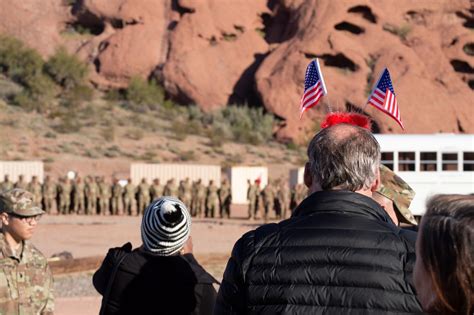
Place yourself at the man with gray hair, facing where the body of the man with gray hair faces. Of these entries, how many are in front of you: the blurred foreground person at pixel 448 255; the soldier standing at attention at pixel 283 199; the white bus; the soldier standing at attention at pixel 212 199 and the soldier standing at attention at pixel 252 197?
4

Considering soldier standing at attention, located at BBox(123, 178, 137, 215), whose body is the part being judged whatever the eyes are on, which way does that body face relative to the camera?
toward the camera

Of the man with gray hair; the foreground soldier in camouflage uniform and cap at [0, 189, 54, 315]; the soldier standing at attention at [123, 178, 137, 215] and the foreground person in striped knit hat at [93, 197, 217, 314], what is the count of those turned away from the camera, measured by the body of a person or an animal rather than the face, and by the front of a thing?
2

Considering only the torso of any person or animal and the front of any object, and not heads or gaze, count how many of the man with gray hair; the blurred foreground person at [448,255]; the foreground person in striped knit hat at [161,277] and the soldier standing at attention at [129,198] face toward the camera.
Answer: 1

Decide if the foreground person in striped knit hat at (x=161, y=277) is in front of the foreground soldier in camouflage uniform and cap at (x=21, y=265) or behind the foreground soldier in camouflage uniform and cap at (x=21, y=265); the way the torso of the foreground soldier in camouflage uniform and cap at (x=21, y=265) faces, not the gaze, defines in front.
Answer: in front

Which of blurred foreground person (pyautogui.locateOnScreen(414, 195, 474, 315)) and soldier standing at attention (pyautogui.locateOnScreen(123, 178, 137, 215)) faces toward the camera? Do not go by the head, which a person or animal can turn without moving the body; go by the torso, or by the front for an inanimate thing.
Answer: the soldier standing at attention

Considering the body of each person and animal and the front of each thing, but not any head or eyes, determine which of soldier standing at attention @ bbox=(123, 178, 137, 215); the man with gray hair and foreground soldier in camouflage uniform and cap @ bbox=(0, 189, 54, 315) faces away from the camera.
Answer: the man with gray hair

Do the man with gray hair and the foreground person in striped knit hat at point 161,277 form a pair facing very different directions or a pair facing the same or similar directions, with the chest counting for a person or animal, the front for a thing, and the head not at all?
same or similar directions

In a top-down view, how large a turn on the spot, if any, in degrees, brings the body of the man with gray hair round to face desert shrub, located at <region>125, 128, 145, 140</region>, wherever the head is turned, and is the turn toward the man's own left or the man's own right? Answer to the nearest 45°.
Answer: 0° — they already face it

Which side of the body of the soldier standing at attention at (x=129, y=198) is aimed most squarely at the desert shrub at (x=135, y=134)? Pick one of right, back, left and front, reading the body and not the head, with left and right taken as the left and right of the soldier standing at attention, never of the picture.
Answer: back

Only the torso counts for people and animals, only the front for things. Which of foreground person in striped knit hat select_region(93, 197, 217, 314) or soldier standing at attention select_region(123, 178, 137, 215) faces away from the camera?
the foreground person in striped knit hat

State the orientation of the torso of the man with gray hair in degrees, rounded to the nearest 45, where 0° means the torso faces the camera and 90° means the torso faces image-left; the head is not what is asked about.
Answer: approximately 180°

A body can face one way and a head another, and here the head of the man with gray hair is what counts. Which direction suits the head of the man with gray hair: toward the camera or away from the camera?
away from the camera

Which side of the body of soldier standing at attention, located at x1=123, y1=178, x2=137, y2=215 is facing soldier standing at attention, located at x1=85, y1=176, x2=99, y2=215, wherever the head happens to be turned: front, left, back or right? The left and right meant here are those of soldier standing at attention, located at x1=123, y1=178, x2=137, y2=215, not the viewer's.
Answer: right

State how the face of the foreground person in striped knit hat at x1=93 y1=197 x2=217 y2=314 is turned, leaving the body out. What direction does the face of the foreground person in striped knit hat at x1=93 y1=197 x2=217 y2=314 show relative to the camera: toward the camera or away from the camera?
away from the camera

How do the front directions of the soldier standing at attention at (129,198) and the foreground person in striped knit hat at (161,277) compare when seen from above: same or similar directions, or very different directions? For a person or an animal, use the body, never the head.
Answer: very different directions

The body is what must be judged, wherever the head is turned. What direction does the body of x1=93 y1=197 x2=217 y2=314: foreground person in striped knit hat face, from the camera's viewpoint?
away from the camera
